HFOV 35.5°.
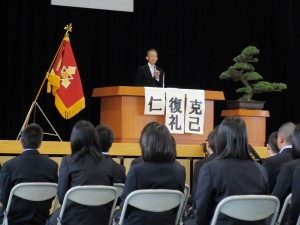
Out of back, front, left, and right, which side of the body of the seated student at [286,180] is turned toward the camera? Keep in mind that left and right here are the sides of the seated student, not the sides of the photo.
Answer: back

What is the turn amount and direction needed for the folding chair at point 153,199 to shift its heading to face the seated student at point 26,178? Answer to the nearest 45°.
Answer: approximately 45° to its left

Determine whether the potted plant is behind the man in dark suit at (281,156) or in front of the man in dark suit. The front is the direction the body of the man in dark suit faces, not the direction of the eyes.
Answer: in front

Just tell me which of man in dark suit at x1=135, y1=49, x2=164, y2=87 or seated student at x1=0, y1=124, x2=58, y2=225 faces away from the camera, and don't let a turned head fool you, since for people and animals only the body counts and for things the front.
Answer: the seated student

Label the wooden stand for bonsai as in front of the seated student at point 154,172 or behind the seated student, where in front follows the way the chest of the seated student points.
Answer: in front

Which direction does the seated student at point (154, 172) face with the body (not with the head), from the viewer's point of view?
away from the camera

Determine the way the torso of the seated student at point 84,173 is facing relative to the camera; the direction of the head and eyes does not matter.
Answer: away from the camera

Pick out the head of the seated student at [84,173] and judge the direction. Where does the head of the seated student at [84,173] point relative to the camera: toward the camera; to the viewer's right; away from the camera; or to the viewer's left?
away from the camera

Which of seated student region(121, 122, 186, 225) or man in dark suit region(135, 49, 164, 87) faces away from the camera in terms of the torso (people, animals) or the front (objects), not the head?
the seated student

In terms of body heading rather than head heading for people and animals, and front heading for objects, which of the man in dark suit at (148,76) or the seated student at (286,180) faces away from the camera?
the seated student

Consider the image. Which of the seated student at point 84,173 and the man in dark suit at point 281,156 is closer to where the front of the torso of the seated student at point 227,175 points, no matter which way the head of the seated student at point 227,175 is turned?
the man in dark suit

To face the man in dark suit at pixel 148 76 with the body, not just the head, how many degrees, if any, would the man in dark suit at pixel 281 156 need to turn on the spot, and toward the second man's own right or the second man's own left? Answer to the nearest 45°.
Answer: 0° — they already face them

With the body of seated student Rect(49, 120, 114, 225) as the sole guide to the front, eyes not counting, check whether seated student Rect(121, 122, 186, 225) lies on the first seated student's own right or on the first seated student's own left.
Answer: on the first seated student's own right

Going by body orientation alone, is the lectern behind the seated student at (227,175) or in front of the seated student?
in front

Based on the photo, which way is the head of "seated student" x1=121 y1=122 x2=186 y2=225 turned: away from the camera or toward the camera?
away from the camera

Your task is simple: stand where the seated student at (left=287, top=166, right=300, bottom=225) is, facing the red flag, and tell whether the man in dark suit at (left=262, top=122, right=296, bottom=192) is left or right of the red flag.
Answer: right

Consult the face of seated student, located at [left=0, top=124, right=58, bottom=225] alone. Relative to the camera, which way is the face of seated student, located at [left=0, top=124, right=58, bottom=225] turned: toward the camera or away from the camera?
away from the camera

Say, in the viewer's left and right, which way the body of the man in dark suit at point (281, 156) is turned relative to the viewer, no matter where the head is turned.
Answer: facing away from the viewer and to the left of the viewer

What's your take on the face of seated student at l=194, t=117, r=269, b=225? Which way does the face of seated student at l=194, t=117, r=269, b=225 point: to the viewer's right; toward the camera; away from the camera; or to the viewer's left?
away from the camera

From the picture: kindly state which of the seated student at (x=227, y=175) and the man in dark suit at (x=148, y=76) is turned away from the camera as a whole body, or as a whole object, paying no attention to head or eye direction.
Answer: the seated student

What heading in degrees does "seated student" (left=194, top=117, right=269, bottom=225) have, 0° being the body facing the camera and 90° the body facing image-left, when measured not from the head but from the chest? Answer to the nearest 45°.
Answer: approximately 180°
